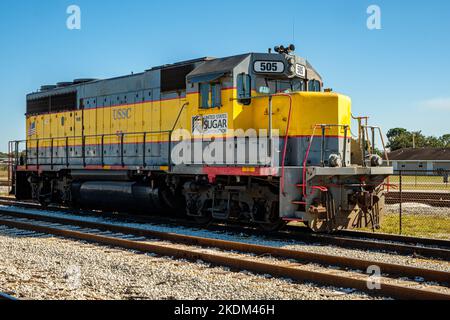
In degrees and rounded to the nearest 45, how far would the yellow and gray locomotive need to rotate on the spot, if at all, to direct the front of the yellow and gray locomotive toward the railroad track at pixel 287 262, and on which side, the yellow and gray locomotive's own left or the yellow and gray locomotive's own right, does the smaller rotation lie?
approximately 45° to the yellow and gray locomotive's own right

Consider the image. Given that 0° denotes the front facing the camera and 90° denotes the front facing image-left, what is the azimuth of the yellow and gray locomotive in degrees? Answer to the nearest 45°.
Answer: approximately 315°
